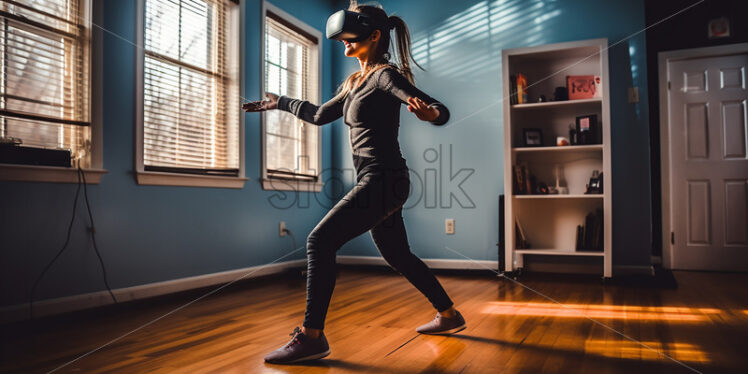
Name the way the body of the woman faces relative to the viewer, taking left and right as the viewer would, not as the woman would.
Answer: facing to the left of the viewer

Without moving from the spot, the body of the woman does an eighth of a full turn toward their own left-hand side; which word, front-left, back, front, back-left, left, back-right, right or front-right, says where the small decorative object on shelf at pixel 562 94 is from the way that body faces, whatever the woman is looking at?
back

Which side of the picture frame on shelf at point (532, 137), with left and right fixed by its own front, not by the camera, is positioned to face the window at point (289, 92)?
right

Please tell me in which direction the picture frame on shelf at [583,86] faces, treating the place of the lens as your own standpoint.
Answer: facing the viewer

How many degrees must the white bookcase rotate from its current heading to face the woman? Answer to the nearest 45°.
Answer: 0° — it already faces them

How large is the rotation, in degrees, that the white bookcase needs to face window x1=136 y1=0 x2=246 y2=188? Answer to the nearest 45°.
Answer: approximately 45° to its right

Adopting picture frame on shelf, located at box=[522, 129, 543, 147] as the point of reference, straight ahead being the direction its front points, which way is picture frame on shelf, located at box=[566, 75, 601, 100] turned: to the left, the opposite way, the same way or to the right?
the same way

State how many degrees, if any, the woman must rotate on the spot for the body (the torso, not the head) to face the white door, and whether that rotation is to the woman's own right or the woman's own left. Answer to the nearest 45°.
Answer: approximately 135° to the woman's own right

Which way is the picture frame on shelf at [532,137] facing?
toward the camera

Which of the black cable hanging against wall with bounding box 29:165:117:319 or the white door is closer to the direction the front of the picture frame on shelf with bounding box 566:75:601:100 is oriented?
the black cable hanging against wall
